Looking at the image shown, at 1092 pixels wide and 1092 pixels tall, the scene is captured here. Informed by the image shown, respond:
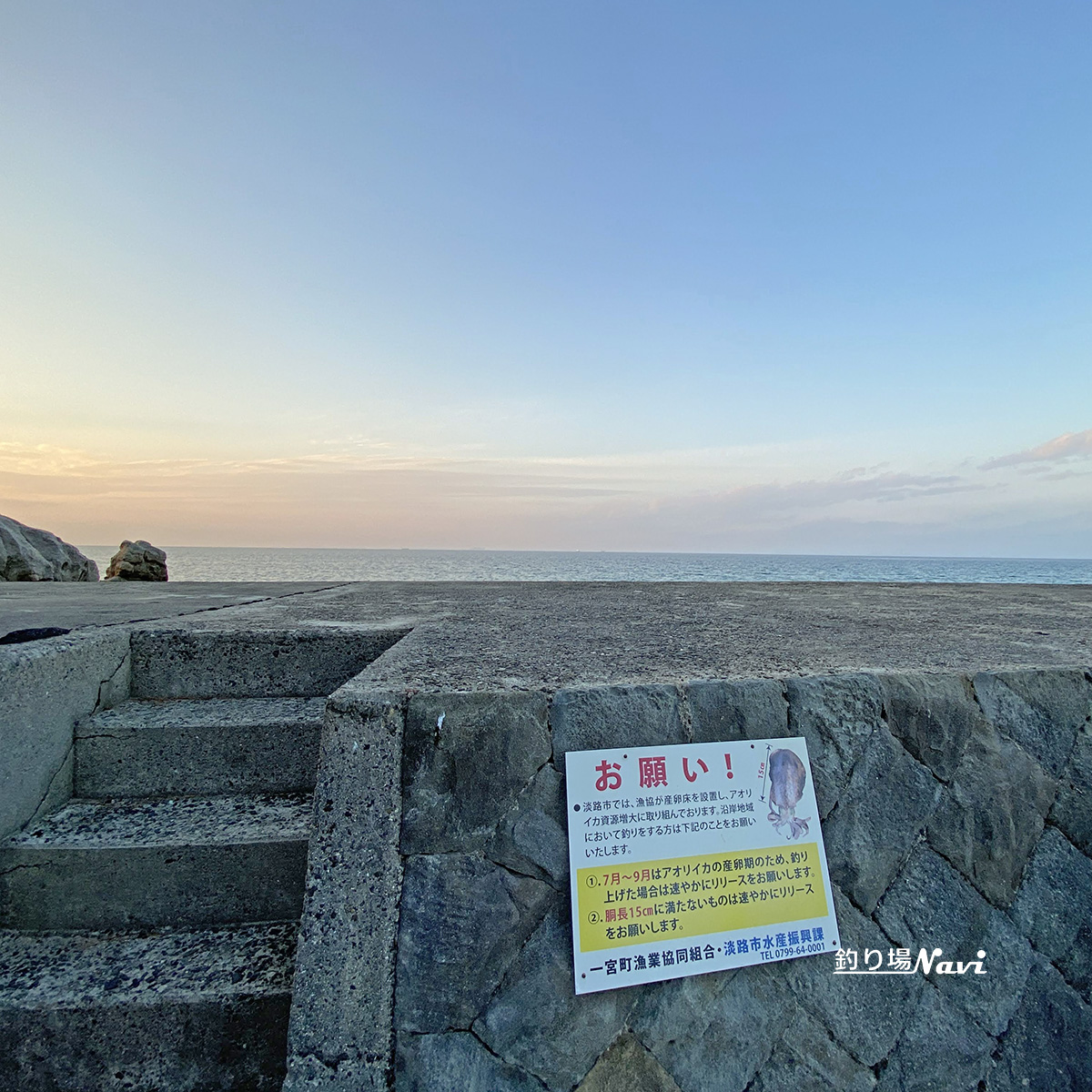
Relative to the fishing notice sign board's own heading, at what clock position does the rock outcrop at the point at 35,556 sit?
The rock outcrop is roughly at 4 o'clock from the fishing notice sign board.

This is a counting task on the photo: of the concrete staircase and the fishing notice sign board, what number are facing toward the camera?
2

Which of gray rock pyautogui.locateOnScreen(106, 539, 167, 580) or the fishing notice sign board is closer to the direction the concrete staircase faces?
the fishing notice sign board

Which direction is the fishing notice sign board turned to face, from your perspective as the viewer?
facing the viewer

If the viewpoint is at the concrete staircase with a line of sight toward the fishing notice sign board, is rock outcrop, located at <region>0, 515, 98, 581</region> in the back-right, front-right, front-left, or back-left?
back-left

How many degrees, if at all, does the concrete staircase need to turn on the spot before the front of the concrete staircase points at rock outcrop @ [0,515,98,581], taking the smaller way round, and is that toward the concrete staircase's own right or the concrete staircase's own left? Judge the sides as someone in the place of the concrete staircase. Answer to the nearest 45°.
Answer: approximately 180°

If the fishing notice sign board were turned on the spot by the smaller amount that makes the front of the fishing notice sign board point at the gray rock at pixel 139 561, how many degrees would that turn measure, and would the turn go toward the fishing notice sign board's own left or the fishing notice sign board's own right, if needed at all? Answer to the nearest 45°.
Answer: approximately 135° to the fishing notice sign board's own right

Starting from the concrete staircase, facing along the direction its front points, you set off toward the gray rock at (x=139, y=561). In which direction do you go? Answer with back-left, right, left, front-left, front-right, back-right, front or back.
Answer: back

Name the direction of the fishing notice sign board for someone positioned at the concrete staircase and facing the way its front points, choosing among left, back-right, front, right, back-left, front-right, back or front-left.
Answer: front-left

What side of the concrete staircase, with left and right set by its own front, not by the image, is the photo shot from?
front

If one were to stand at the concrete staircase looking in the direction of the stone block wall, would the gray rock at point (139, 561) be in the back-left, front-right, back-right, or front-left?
back-left

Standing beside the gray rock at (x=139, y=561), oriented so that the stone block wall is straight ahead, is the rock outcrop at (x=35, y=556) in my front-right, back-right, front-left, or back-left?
front-right

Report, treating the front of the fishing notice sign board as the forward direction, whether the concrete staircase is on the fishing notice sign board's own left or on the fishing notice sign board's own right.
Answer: on the fishing notice sign board's own right

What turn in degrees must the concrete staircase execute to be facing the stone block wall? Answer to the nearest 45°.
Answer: approximately 45° to its left

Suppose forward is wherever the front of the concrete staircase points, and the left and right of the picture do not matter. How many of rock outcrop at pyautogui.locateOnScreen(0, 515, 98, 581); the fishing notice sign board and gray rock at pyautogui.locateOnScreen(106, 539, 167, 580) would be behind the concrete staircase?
2
